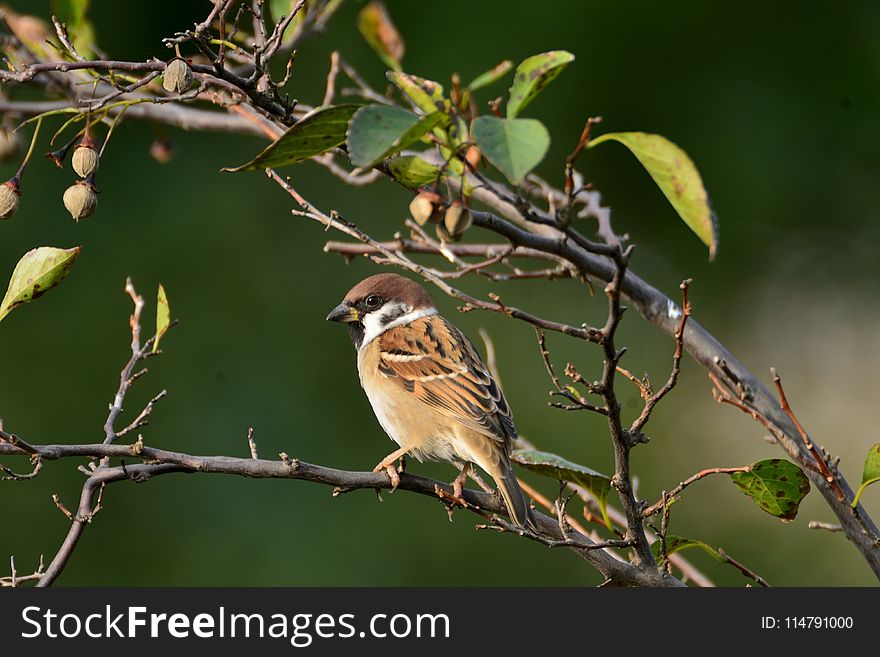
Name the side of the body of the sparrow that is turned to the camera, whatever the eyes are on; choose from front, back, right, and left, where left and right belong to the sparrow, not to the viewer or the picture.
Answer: left

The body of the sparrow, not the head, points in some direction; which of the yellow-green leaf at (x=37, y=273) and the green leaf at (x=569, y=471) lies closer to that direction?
the yellow-green leaf

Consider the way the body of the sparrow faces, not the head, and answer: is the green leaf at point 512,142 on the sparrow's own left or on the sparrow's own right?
on the sparrow's own left

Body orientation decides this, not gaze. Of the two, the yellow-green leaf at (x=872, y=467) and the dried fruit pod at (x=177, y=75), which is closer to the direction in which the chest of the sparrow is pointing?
the dried fruit pod

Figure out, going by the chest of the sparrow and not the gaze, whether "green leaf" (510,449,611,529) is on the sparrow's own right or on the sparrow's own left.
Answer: on the sparrow's own left
